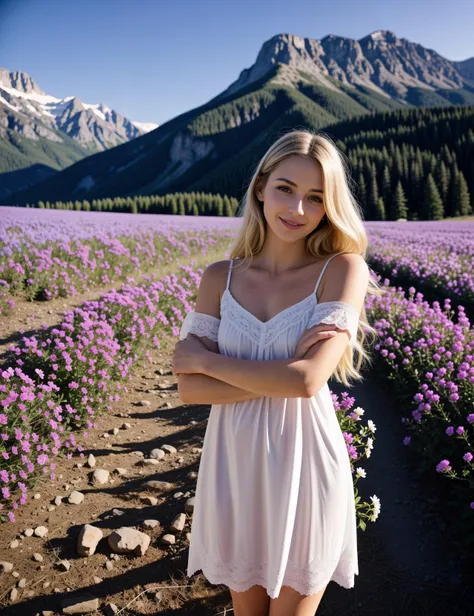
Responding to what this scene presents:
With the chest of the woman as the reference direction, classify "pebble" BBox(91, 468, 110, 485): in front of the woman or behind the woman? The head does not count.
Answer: behind

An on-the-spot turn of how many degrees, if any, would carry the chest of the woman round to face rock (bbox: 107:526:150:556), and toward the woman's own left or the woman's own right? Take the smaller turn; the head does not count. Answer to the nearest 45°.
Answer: approximately 135° to the woman's own right

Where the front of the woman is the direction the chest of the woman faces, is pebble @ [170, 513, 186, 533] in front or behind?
behind

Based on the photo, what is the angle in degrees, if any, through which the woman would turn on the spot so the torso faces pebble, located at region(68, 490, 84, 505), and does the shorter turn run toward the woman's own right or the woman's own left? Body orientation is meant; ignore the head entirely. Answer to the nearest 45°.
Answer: approximately 135° to the woman's own right

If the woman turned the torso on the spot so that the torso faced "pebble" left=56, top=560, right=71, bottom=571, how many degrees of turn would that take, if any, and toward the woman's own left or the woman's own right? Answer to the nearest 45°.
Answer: approximately 135° to the woman's own right

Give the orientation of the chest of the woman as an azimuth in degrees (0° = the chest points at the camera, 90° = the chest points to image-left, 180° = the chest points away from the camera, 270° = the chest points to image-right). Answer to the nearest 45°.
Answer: approximately 0°

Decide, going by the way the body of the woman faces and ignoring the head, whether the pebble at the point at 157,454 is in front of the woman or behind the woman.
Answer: behind

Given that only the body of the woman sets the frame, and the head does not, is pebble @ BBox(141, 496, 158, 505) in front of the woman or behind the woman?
behind
